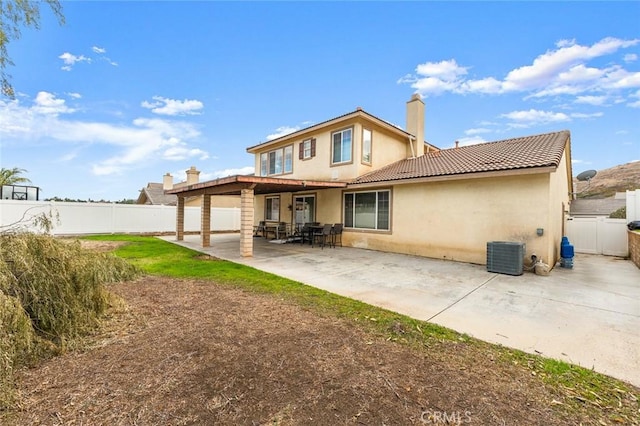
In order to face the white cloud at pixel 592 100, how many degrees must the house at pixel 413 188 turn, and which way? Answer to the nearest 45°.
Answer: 0° — it already faces it

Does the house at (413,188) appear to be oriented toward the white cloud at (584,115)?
yes

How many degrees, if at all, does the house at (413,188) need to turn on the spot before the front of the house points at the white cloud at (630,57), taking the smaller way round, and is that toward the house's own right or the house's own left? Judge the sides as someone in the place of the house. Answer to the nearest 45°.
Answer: approximately 45° to the house's own right

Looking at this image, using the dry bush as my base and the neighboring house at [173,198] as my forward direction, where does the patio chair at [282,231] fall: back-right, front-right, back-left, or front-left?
front-right

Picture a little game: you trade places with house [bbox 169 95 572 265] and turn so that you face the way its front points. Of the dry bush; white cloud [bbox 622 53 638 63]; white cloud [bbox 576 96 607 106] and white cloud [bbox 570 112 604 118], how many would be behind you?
1

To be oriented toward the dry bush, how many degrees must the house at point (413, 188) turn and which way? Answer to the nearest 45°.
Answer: approximately 180°

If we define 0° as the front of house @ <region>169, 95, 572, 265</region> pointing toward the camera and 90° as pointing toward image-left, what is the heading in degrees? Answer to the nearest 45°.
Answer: approximately 225°

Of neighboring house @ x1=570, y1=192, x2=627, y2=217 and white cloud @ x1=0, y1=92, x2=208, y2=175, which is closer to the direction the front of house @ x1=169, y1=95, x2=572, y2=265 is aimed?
the neighboring house

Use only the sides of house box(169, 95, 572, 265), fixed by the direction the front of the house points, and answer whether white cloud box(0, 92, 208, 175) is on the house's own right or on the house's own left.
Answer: on the house's own left

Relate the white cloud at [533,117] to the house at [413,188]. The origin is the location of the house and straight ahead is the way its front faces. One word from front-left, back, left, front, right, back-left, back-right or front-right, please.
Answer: front
